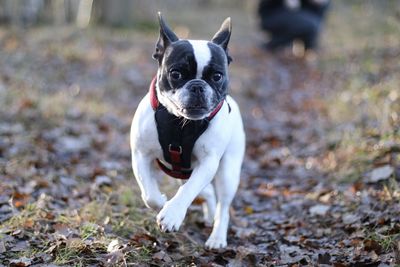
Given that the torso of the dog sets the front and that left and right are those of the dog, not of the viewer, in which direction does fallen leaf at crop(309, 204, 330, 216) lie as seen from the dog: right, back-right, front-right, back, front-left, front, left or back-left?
back-left

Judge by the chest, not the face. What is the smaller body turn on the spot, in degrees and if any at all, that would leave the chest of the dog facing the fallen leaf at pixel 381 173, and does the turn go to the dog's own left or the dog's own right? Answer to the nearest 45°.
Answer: approximately 135° to the dog's own left

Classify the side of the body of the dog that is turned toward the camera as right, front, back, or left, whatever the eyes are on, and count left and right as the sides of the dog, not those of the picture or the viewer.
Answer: front
